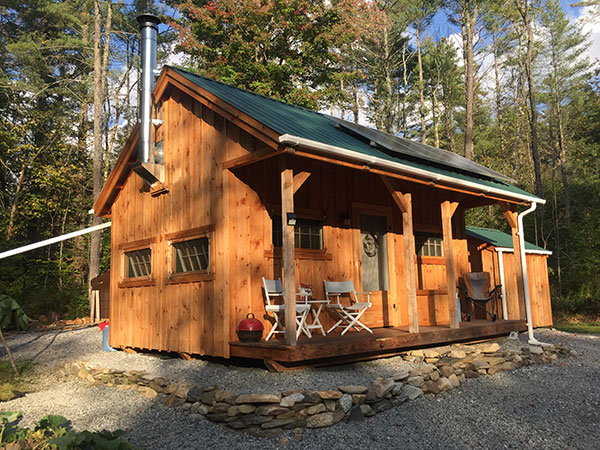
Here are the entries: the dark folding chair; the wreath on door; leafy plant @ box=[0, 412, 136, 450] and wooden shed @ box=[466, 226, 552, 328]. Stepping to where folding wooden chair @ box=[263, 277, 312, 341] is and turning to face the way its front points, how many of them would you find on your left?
3

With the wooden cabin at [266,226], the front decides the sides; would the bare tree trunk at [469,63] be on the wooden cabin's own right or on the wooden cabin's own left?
on the wooden cabin's own left

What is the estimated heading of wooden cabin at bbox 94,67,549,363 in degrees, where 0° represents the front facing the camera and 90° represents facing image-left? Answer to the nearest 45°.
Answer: approximately 315°

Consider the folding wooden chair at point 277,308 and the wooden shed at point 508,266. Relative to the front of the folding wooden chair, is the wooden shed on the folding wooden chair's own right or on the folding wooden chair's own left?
on the folding wooden chair's own left

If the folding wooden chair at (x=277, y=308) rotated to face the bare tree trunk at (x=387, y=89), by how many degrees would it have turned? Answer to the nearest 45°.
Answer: approximately 135° to its left

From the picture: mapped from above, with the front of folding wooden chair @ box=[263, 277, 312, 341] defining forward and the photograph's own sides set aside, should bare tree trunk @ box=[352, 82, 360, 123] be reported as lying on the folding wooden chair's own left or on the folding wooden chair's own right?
on the folding wooden chair's own left
